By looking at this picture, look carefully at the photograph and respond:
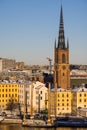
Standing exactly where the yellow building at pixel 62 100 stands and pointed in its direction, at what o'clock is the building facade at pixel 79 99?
The building facade is roughly at 9 o'clock from the yellow building.

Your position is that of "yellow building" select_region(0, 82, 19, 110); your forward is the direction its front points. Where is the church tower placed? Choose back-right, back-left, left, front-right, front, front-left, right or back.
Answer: left

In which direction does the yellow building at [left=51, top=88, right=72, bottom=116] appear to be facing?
toward the camera

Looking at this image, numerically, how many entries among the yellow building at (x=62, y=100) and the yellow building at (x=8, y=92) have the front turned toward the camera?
2

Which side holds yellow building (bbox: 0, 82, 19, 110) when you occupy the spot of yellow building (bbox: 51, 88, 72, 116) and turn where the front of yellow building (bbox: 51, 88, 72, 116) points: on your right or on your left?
on your right

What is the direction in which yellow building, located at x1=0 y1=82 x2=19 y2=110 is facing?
toward the camera

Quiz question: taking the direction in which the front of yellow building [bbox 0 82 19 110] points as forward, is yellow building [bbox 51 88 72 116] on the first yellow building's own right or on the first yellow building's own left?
on the first yellow building's own left

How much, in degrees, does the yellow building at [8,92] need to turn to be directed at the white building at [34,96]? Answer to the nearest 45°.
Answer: approximately 45° to its left
